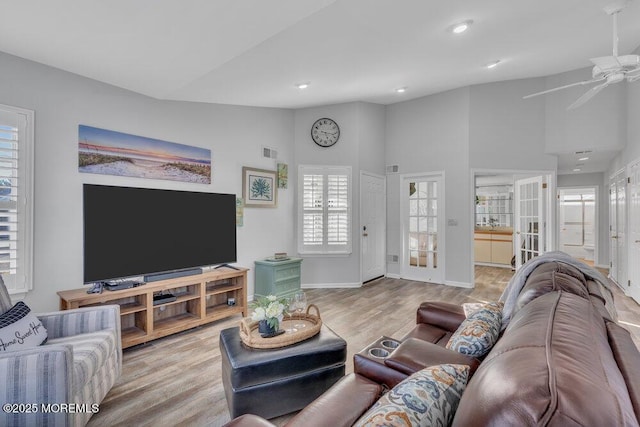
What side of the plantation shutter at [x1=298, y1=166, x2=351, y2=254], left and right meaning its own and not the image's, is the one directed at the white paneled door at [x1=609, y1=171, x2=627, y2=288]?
left

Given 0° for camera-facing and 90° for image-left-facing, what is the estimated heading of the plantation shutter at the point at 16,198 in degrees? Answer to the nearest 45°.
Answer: approximately 315°

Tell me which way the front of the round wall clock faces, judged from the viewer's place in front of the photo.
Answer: facing the viewer

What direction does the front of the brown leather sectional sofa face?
to the viewer's left

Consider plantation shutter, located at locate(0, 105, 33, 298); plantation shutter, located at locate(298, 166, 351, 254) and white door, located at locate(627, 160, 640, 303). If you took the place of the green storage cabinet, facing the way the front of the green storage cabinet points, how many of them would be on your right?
1

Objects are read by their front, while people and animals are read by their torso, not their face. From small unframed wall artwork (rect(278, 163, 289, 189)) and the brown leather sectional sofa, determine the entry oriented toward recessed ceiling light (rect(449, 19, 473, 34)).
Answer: the small unframed wall artwork

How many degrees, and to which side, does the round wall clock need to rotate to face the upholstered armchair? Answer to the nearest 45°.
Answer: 0° — it already faces it

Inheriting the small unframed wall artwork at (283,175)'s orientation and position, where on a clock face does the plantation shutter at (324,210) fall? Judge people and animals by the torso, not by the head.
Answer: The plantation shutter is roughly at 10 o'clock from the small unframed wall artwork.

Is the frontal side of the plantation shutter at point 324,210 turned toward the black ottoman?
yes

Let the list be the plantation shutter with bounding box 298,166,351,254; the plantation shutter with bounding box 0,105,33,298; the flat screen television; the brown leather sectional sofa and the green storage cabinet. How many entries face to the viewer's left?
1

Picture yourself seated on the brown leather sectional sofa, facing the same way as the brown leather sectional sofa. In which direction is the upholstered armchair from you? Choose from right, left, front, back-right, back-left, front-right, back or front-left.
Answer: front

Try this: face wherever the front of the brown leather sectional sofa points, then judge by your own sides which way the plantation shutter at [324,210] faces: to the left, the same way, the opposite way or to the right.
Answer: to the left

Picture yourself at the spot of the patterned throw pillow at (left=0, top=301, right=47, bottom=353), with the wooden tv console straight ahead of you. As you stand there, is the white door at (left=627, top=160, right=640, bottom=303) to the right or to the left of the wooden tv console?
right

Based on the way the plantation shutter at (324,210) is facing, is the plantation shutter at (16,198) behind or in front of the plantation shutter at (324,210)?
in front

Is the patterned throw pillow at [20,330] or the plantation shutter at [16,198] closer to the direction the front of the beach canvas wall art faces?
the patterned throw pillow

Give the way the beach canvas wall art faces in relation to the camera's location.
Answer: facing the viewer and to the right of the viewer

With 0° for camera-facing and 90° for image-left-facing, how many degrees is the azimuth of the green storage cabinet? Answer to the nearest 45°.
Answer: approximately 315°

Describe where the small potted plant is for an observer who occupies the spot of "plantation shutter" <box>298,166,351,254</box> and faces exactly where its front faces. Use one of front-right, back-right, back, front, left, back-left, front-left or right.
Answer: front

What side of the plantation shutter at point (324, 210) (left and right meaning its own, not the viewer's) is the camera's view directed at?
front

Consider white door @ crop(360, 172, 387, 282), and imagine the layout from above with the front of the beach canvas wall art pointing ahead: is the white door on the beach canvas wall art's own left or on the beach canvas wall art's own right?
on the beach canvas wall art's own left
